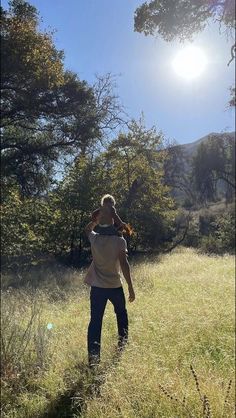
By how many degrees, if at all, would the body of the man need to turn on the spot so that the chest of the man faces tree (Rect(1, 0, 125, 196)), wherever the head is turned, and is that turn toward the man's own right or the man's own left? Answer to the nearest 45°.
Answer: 0° — they already face it

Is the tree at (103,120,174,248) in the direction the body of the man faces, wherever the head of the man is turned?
yes

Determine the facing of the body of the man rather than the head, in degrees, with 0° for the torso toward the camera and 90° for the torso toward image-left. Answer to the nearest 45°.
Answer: approximately 180°

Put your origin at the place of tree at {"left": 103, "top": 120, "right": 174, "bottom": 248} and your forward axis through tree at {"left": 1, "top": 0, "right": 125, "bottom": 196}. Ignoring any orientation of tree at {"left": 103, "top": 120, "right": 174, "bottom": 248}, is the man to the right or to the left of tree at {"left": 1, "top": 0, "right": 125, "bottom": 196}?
left
